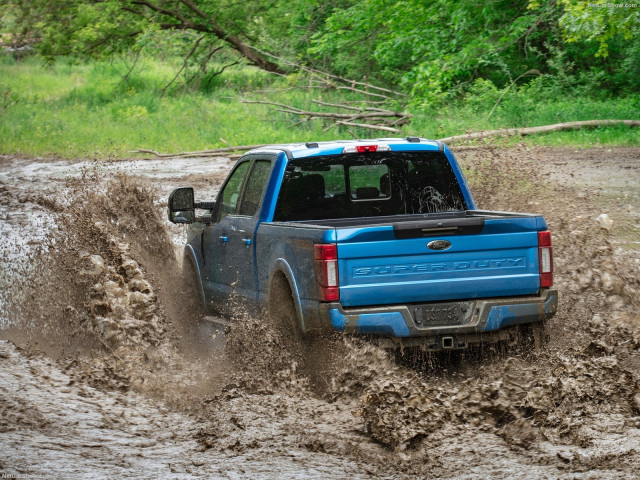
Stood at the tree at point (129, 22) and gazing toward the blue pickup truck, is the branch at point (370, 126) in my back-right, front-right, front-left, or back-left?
front-left

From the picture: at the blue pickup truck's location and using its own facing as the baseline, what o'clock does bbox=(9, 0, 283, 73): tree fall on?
The tree is roughly at 1 o'clock from the blue pickup truck.

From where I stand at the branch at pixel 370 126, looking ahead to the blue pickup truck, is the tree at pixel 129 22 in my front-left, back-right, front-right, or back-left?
back-right

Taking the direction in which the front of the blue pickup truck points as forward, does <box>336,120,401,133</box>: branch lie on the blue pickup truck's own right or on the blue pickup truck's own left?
on the blue pickup truck's own right

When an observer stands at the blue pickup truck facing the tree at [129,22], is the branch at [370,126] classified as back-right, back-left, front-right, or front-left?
front-right

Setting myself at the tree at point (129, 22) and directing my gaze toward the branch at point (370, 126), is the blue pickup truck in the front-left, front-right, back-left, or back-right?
front-right

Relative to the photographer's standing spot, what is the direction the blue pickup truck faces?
facing away from the viewer and to the left of the viewer
